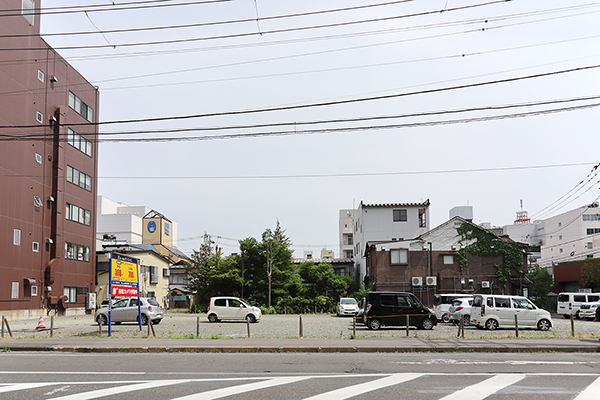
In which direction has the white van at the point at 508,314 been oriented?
to the viewer's right

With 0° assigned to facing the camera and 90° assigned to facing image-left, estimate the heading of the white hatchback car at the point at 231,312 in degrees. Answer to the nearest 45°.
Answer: approximately 270°

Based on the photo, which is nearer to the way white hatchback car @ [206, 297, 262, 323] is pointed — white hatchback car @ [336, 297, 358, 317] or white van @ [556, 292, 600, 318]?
the white van

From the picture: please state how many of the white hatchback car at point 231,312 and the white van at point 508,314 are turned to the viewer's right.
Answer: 2
